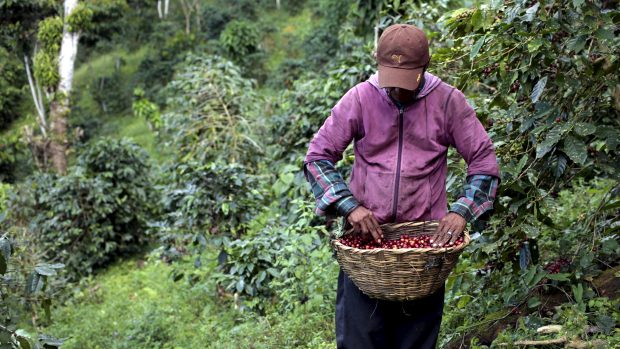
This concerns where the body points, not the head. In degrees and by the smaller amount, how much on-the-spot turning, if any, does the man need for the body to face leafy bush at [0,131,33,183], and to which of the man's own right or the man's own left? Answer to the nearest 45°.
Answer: approximately 135° to the man's own right

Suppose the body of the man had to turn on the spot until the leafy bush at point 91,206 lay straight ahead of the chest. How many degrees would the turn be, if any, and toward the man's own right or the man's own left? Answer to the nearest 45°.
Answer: approximately 135° to the man's own right

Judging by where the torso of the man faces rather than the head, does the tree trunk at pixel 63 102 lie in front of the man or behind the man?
behind

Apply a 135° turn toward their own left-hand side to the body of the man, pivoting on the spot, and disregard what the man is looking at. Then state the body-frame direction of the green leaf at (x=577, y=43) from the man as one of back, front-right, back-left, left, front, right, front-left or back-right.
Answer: front

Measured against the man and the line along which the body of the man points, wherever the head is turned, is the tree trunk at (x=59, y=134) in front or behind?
behind

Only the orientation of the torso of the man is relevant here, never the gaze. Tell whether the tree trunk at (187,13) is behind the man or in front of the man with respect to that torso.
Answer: behind

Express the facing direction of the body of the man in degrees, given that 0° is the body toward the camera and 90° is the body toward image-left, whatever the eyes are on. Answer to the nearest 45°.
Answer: approximately 0°
